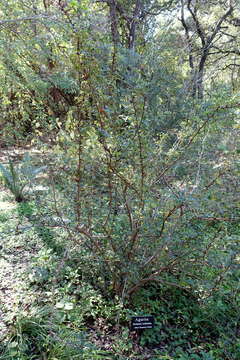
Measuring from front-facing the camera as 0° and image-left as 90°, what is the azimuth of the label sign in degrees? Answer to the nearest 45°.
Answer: approximately 0°
